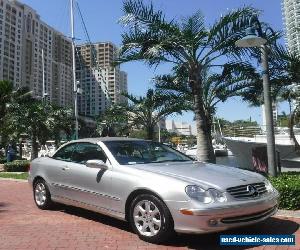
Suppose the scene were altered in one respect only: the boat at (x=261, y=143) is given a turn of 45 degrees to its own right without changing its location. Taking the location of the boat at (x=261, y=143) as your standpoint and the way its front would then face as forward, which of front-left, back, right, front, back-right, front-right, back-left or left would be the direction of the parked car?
back-left

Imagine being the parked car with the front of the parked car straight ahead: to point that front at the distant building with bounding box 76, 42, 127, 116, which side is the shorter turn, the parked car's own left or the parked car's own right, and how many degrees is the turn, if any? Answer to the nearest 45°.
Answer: approximately 135° to the parked car's own left

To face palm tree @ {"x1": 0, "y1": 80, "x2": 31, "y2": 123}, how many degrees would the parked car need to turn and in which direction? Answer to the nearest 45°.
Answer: approximately 180°

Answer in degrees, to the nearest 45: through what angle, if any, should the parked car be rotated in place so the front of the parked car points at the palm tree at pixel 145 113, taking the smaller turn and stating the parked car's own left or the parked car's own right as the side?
approximately 135° to the parked car's own left

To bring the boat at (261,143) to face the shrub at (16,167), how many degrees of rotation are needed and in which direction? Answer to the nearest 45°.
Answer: approximately 45° to its left

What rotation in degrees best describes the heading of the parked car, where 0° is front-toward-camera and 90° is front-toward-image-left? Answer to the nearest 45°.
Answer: approximately 315°

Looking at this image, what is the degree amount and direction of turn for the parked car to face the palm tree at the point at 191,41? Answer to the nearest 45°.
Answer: approximately 135° to its left

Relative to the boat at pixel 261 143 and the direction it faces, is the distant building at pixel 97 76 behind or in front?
in front

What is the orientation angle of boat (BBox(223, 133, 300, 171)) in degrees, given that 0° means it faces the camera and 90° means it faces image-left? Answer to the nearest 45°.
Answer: approximately 90°

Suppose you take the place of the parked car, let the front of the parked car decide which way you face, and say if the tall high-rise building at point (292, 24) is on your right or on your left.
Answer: on your left
